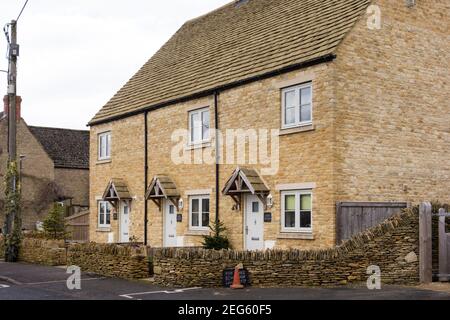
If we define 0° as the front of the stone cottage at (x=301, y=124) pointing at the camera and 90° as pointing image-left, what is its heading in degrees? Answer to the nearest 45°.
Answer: approximately 45°

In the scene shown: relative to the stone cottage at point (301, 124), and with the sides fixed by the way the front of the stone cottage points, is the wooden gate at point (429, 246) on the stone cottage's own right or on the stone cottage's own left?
on the stone cottage's own left

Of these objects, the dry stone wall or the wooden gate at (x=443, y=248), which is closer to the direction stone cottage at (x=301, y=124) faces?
the dry stone wall

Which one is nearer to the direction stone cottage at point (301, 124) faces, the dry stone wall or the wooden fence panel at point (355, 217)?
the dry stone wall

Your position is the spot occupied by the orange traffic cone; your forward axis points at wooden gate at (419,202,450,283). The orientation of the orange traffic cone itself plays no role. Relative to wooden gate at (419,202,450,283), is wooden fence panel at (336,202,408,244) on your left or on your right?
left

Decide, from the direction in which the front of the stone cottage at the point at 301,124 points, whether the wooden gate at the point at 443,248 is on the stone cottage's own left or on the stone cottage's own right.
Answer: on the stone cottage's own left
